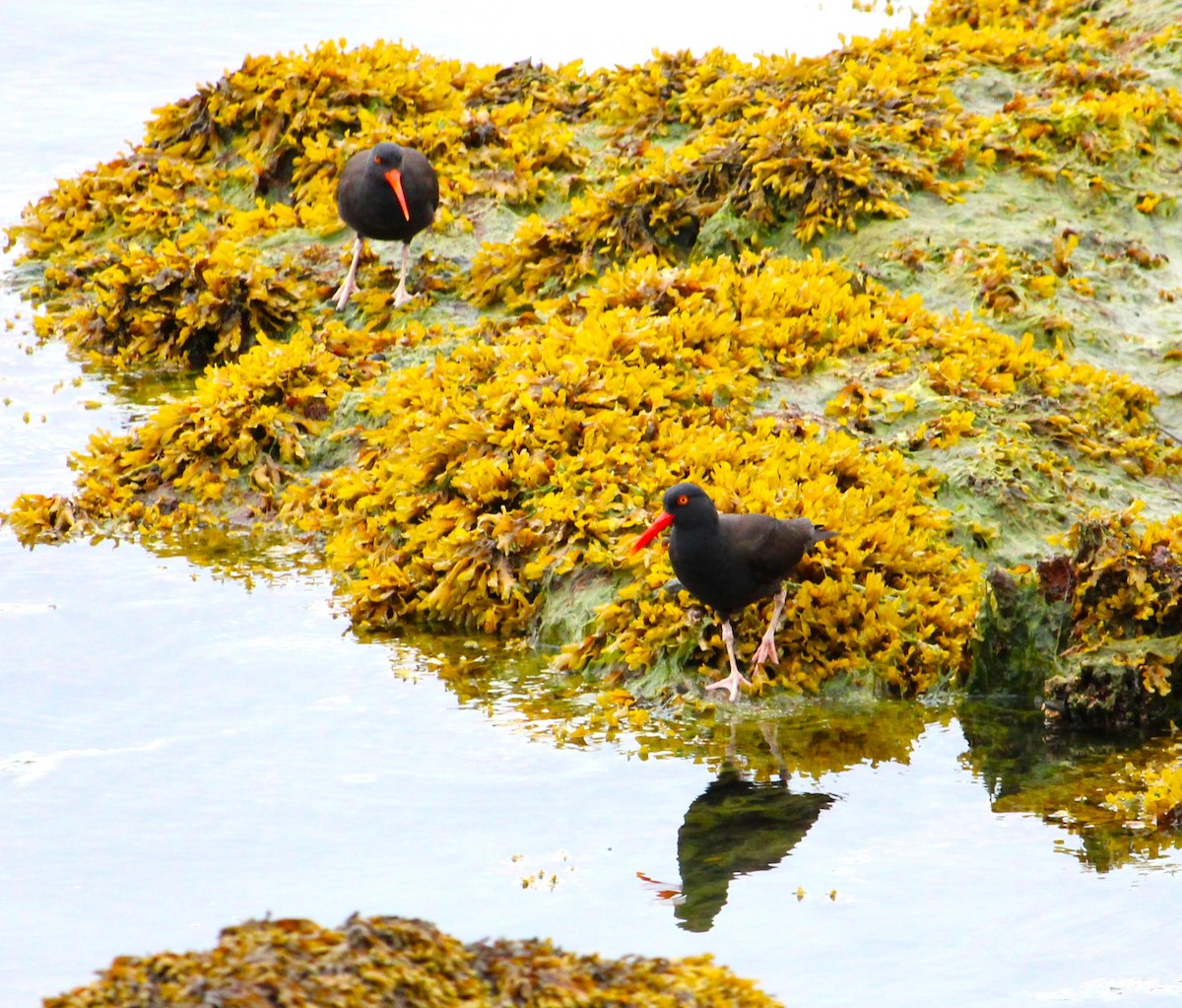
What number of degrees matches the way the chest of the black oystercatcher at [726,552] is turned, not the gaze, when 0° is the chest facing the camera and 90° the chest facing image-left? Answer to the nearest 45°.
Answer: approximately 45°

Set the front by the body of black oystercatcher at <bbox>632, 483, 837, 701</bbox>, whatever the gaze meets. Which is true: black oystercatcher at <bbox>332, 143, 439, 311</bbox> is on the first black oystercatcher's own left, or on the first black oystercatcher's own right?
on the first black oystercatcher's own right

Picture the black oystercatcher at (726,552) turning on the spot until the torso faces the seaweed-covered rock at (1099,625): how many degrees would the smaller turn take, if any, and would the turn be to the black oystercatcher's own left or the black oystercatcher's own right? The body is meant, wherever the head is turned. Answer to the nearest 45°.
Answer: approximately 135° to the black oystercatcher's own left

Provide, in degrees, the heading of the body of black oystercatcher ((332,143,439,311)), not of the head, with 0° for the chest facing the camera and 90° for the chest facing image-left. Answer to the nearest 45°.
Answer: approximately 0°

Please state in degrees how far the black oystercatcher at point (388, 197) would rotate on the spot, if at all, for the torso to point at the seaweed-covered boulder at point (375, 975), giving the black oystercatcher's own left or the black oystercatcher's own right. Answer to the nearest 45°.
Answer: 0° — it already faces it

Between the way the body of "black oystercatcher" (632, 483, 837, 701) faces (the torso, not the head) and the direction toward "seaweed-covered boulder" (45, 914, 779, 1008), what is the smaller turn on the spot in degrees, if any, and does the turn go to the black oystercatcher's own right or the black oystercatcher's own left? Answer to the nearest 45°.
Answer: approximately 45° to the black oystercatcher's own left

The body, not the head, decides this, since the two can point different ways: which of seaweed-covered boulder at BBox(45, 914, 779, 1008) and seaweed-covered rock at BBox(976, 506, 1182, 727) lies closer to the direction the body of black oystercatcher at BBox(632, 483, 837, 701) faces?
the seaweed-covered boulder
